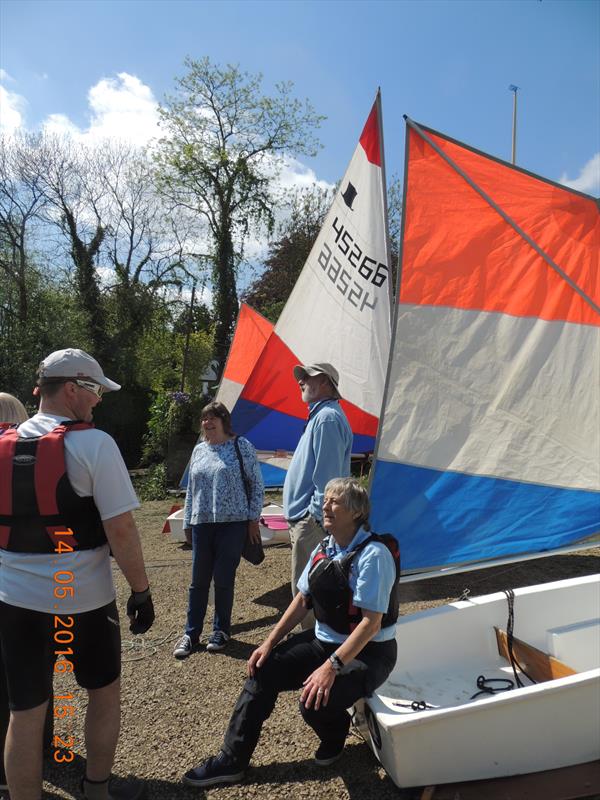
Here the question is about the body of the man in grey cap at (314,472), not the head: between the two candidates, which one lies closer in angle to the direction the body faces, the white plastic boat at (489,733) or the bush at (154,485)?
the bush

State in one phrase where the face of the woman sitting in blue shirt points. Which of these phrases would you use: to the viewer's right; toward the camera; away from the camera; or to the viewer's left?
to the viewer's left

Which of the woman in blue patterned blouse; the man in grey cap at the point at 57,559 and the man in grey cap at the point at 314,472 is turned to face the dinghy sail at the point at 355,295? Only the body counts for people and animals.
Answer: the man in grey cap at the point at 57,559

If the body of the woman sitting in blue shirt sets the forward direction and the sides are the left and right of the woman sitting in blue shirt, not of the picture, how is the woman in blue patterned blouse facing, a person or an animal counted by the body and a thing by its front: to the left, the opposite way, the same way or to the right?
the same way

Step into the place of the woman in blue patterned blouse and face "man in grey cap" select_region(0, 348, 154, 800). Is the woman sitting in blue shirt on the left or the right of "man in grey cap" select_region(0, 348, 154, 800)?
left

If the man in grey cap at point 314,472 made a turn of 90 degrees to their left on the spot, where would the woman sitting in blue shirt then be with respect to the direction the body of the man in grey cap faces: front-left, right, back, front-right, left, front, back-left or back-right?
front

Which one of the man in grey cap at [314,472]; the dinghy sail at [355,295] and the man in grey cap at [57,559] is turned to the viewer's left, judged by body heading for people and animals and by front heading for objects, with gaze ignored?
the man in grey cap at [314,472]

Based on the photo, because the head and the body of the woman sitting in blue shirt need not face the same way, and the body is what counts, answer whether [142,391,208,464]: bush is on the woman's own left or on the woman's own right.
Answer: on the woman's own right

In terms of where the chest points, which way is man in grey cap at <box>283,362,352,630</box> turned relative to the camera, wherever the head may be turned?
to the viewer's left

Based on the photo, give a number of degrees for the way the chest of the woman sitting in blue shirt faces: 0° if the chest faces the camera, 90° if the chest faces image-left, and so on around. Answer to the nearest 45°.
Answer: approximately 45°

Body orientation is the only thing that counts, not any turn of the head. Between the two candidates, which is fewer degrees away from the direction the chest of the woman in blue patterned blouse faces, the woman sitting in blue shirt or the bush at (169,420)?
the woman sitting in blue shirt

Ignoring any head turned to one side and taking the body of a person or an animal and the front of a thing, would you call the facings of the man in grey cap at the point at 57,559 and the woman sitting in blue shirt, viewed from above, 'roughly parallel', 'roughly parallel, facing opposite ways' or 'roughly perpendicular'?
roughly parallel, facing opposite ways

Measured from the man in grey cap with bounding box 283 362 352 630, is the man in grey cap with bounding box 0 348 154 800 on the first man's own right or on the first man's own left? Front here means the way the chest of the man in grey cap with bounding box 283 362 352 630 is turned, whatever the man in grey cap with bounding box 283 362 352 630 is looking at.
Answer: on the first man's own left

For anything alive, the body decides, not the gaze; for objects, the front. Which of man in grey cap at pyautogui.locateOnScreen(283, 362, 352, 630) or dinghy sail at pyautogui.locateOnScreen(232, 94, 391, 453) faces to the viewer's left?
the man in grey cap
